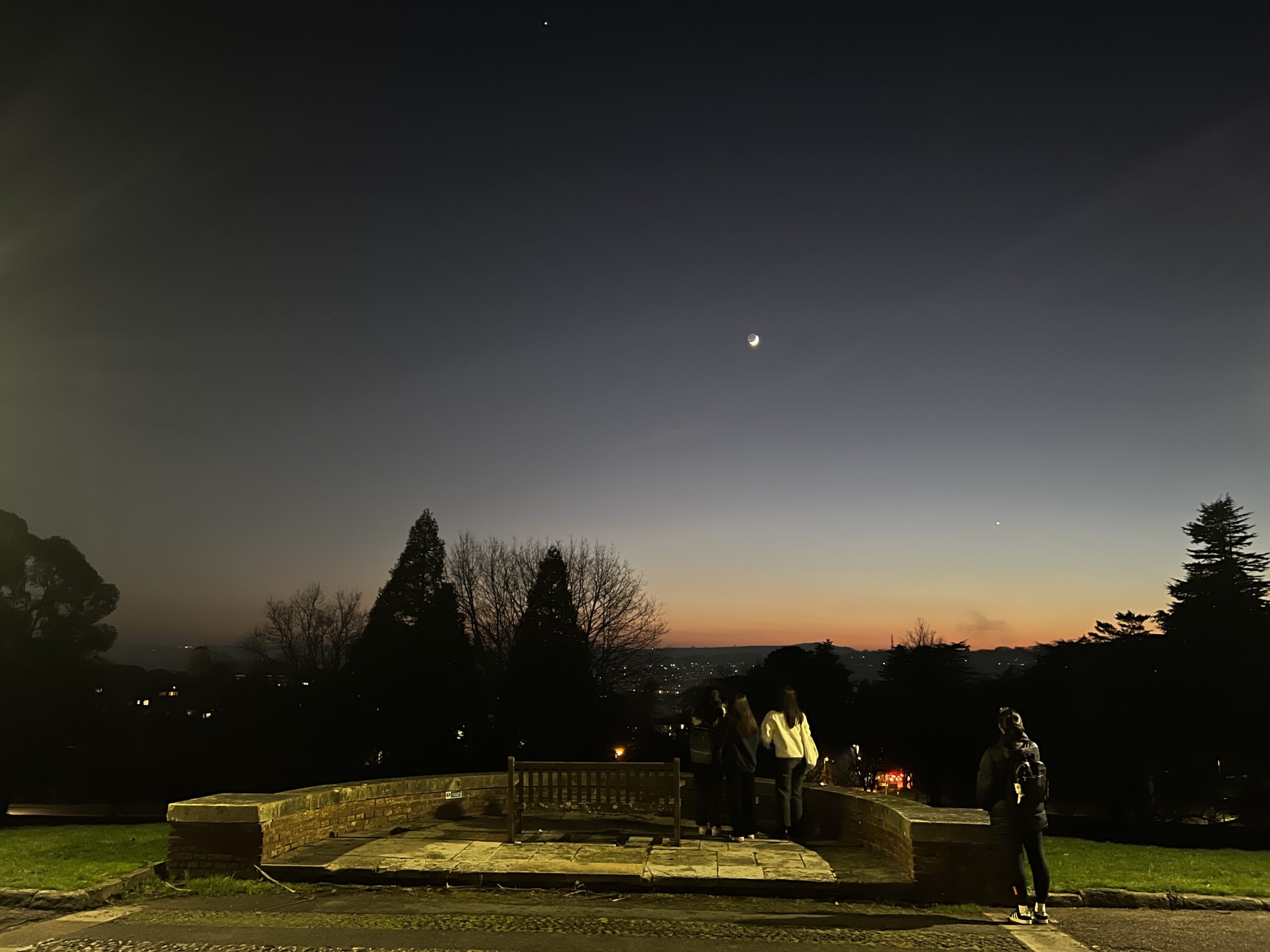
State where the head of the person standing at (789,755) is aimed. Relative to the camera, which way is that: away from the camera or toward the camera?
away from the camera

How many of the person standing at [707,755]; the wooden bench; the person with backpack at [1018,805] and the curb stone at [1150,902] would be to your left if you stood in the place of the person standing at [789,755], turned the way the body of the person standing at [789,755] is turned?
2

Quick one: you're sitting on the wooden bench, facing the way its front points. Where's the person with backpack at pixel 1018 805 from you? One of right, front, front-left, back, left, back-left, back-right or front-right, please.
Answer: back-right

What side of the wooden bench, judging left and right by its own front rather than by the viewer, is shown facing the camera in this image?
back

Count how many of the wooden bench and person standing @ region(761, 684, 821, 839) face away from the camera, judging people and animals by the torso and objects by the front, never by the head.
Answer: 2

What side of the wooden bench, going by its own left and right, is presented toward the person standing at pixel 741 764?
right

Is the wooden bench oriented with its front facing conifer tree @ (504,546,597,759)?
yes

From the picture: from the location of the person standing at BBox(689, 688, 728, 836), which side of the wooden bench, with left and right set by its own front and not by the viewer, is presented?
right

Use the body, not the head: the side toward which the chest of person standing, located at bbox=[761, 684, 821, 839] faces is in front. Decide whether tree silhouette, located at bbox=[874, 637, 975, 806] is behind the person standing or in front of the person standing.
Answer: in front

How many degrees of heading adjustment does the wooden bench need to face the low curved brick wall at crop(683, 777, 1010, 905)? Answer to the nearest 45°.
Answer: approximately 135° to its right

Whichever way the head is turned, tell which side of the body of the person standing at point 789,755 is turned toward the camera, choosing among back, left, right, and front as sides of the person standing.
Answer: back
